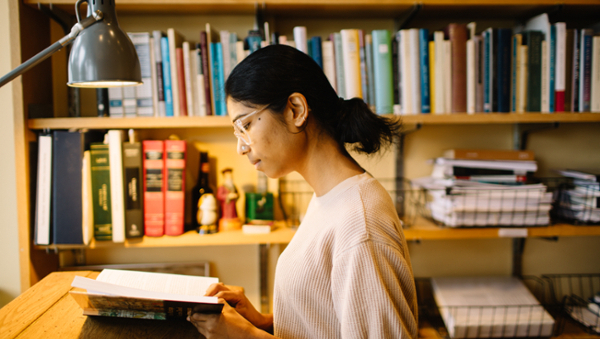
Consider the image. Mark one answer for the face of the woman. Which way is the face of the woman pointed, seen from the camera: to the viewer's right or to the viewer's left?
to the viewer's left

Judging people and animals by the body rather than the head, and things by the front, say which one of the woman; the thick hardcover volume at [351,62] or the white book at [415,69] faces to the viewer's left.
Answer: the woman

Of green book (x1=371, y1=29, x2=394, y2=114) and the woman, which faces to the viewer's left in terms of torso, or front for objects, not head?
the woman

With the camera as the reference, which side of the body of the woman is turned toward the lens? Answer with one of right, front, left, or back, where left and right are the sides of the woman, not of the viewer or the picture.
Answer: left

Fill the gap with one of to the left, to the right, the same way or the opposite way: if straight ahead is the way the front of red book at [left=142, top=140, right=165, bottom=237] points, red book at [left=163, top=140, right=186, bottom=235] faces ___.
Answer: the same way

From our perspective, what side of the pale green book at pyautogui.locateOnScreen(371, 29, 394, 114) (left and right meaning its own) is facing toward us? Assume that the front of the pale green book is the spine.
front

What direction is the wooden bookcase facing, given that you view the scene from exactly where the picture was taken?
facing the viewer

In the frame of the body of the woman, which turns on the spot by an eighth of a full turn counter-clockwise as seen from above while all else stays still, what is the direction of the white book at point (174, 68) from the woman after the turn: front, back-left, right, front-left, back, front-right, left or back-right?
right
